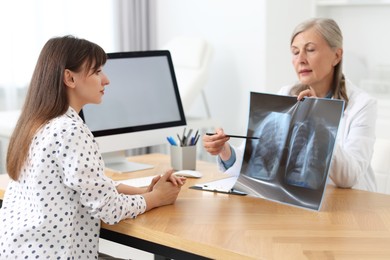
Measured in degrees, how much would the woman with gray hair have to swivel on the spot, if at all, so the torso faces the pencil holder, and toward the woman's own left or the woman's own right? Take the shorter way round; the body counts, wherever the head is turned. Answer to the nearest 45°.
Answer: approximately 45° to the woman's own right

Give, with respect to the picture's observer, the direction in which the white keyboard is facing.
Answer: facing the viewer and to the right of the viewer

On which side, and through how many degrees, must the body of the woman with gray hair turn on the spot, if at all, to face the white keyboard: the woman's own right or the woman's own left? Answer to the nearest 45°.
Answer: approximately 45° to the woman's own right

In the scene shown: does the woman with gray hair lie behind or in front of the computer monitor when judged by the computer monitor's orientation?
in front

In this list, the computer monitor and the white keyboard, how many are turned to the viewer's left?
0

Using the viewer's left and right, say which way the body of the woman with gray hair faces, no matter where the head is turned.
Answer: facing the viewer and to the left of the viewer

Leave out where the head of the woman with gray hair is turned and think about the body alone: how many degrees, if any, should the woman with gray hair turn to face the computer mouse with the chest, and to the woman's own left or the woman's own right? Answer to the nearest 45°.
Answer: approximately 45° to the woman's own right

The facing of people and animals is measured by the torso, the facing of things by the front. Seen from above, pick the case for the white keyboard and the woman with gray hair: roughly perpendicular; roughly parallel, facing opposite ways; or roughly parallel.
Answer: roughly perpendicular

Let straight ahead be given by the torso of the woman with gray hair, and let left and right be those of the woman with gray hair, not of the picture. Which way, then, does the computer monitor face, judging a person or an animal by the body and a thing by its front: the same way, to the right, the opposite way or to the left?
to the left

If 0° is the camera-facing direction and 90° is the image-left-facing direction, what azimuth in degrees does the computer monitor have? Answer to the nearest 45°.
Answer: approximately 315°

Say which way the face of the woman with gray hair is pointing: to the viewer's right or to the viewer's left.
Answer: to the viewer's left

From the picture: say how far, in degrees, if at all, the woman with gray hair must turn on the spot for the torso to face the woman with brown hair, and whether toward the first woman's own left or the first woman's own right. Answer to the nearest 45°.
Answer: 0° — they already face them

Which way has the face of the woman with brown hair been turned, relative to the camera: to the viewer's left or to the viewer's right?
to the viewer's right
